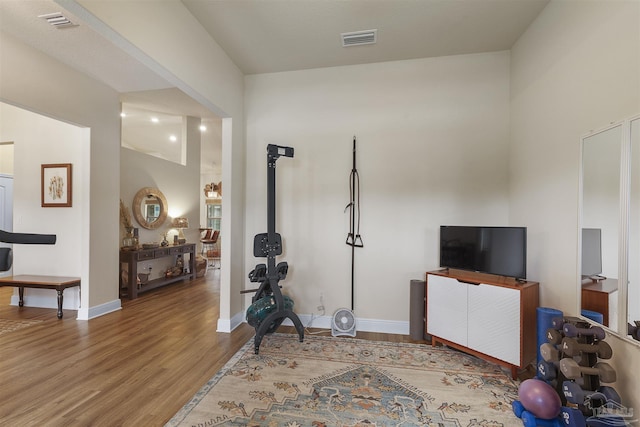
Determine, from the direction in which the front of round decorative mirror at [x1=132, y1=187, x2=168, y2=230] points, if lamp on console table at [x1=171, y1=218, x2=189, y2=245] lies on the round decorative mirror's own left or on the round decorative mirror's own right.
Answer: on the round decorative mirror's own left

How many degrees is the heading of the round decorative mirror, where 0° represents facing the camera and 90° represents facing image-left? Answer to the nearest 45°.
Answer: approximately 315°

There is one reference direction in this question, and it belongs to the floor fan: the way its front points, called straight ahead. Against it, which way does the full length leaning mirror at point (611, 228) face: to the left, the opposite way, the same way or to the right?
to the right

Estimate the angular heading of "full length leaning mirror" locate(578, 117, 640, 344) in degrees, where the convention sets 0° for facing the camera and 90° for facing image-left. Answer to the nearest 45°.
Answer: approximately 45°

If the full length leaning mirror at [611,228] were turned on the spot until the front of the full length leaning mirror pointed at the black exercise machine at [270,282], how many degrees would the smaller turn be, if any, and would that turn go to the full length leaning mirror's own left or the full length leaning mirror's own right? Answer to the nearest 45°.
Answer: approximately 45° to the full length leaning mirror's own right

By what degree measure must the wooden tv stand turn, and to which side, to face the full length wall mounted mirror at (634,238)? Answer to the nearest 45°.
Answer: approximately 90° to its left

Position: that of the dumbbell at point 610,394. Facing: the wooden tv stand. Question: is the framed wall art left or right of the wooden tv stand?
left

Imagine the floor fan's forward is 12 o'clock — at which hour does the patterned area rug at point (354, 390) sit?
The patterned area rug is roughly at 12 o'clock from the floor fan.

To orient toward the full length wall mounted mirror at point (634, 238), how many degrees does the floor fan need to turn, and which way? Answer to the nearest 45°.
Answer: approximately 45° to its left

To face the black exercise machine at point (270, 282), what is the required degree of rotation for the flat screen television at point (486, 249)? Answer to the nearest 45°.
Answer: approximately 45° to its right

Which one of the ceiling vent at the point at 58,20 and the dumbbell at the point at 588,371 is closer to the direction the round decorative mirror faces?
the dumbbell
